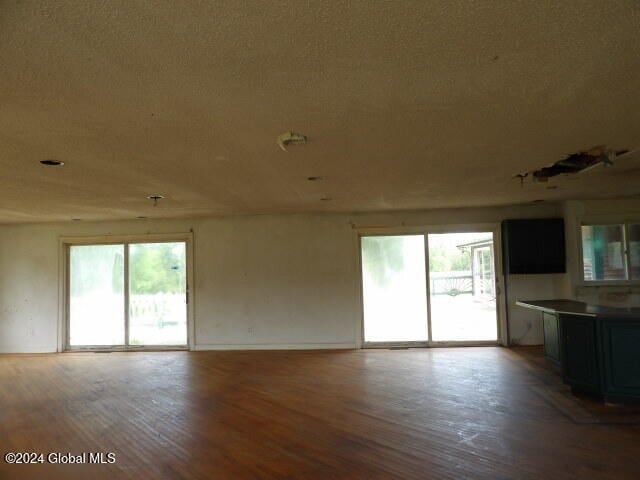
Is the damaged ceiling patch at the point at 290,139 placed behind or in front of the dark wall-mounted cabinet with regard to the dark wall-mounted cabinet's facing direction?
in front

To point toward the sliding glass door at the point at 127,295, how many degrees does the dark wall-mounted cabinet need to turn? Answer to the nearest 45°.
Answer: approximately 90° to its right

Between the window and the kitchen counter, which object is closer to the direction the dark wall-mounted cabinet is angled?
the kitchen counter

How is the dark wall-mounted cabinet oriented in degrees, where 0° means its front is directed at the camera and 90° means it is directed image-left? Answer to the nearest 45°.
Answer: approximately 0°

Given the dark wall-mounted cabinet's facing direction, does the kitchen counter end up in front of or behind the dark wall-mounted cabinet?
in front

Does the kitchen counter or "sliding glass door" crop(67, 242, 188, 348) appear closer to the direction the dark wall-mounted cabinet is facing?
the kitchen counter

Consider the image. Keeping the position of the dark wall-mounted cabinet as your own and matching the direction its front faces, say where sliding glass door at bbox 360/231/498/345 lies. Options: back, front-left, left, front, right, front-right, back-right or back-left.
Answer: right

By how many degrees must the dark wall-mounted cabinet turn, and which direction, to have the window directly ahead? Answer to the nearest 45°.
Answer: approximately 90° to its left
